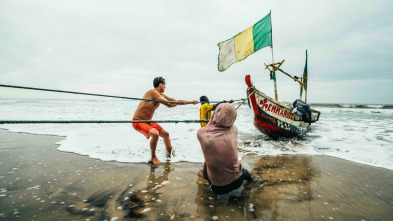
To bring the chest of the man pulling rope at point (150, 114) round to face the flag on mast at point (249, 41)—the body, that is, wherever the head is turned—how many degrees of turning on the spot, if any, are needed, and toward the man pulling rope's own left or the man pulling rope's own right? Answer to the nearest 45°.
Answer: approximately 45° to the man pulling rope's own left

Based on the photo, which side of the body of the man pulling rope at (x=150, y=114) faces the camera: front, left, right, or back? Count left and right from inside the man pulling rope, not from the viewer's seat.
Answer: right

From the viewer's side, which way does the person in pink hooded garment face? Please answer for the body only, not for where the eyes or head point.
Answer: away from the camera

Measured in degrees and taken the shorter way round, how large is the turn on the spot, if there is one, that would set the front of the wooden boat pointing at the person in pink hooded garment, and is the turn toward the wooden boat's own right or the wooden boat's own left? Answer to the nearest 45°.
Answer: approximately 45° to the wooden boat's own left

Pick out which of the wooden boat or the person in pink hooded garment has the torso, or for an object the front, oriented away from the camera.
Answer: the person in pink hooded garment

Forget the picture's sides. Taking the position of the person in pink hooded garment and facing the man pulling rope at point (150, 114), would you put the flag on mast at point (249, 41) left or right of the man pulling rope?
right

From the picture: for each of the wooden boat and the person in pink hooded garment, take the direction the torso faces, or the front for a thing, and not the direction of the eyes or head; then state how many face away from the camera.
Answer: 1

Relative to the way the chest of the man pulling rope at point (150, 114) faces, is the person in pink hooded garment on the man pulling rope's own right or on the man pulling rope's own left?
on the man pulling rope's own right
